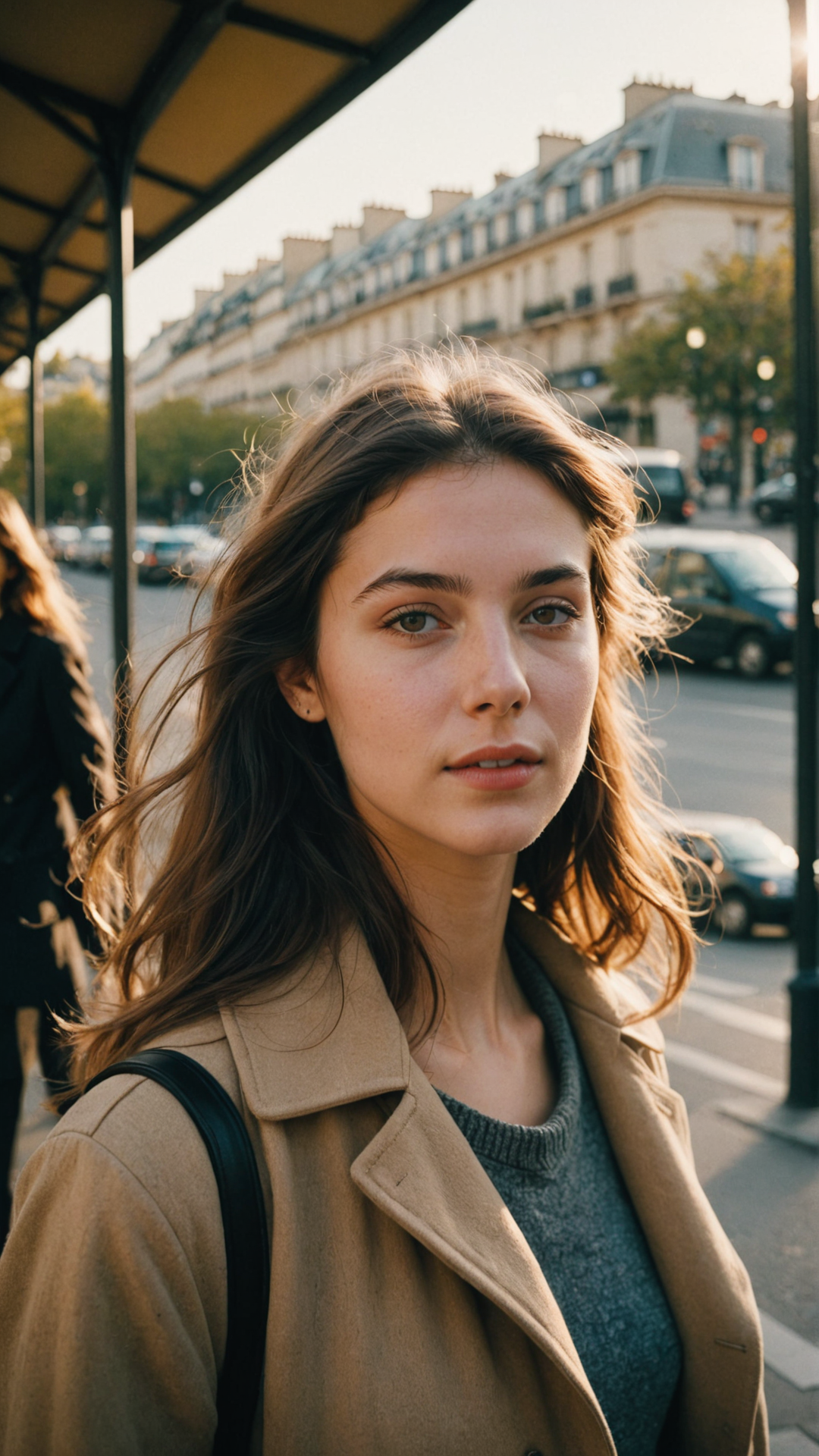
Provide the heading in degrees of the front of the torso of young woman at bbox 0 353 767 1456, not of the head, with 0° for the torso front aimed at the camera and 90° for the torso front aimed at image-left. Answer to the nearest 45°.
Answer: approximately 315°

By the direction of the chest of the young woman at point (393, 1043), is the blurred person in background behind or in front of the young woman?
behind

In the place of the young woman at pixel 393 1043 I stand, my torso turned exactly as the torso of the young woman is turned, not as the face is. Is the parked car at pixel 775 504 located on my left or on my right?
on my left

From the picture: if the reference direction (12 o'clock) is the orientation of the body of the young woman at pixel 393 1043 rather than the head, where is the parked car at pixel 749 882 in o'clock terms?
The parked car is roughly at 8 o'clock from the young woman.

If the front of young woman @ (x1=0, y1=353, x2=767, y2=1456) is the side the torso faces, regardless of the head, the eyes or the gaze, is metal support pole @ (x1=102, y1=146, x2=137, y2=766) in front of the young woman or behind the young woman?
behind

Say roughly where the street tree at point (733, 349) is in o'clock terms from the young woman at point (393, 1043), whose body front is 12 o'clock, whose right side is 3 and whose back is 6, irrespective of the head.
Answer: The street tree is roughly at 8 o'clock from the young woman.

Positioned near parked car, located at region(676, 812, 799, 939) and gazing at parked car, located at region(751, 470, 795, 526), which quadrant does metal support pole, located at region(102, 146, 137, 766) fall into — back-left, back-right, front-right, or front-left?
back-left
